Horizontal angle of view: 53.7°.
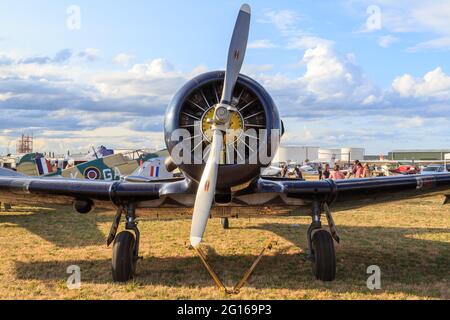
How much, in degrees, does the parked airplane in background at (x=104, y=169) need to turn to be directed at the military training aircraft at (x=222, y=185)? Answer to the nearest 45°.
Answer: approximately 90° to its right

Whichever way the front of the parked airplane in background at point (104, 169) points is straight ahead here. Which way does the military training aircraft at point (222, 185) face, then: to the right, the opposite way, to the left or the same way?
to the right

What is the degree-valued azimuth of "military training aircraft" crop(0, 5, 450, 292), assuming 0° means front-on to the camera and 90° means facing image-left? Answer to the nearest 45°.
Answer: approximately 0°

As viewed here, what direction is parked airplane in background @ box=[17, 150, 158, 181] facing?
to the viewer's right

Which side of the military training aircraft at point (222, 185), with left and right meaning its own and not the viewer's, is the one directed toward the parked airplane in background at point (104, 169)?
back
